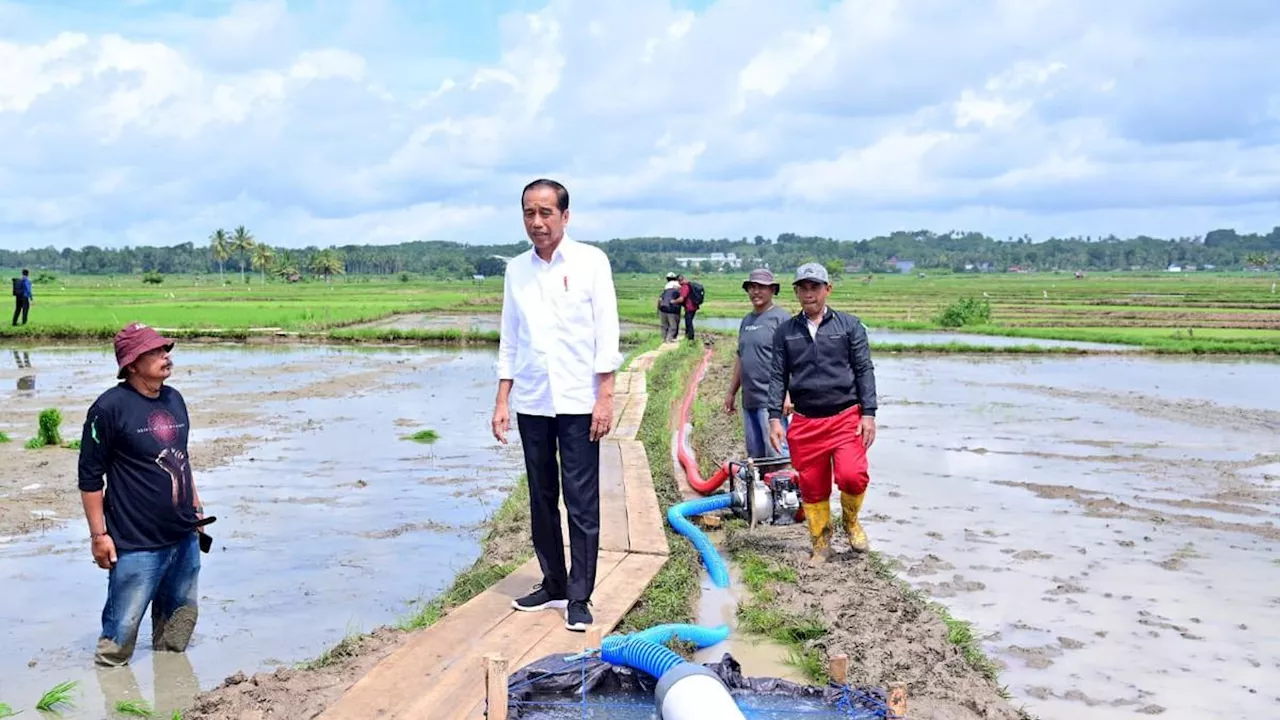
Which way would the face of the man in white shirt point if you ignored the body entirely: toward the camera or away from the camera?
toward the camera

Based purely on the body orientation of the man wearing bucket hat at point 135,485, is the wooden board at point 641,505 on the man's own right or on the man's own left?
on the man's own left

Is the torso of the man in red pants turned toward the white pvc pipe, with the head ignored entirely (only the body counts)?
yes

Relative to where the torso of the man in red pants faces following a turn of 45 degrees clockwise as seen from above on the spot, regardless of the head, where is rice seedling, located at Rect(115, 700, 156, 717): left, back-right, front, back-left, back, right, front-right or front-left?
front

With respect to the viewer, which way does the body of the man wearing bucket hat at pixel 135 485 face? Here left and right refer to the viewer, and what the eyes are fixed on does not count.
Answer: facing the viewer and to the right of the viewer

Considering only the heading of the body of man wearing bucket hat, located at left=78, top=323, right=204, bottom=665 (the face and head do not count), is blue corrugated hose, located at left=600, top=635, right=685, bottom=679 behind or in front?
in front

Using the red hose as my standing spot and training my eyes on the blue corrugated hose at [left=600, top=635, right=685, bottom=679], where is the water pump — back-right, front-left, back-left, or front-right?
front-left

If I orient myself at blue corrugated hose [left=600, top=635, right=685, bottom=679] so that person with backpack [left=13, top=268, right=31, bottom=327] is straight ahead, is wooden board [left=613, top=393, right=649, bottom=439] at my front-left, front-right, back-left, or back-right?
front-right

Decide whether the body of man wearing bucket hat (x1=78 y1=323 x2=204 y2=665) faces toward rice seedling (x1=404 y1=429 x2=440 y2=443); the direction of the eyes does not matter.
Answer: no

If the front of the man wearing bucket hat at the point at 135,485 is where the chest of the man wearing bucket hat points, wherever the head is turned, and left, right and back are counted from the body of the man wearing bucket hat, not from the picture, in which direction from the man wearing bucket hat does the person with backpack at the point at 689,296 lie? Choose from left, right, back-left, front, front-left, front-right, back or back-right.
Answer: left

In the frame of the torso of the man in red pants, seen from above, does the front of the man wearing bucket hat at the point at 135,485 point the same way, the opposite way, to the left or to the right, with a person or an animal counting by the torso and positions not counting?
to the left

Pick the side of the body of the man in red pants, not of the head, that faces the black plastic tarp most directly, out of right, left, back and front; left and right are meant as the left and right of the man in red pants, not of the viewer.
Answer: front

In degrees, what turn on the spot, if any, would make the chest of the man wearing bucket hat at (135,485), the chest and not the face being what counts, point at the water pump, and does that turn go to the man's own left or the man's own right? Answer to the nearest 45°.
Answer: approximately 45° to the man's own left

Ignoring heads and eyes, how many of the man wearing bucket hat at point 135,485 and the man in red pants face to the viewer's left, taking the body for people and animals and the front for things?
0

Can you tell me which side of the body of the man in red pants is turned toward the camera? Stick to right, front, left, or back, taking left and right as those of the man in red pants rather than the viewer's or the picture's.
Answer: front

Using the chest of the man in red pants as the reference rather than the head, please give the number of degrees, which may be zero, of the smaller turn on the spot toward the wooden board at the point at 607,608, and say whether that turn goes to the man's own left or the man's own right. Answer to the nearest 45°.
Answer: approximately 45° to the man's own right

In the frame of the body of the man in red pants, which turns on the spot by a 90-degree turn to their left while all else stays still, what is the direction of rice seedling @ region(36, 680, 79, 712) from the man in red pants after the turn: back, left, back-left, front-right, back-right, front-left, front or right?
back-right
